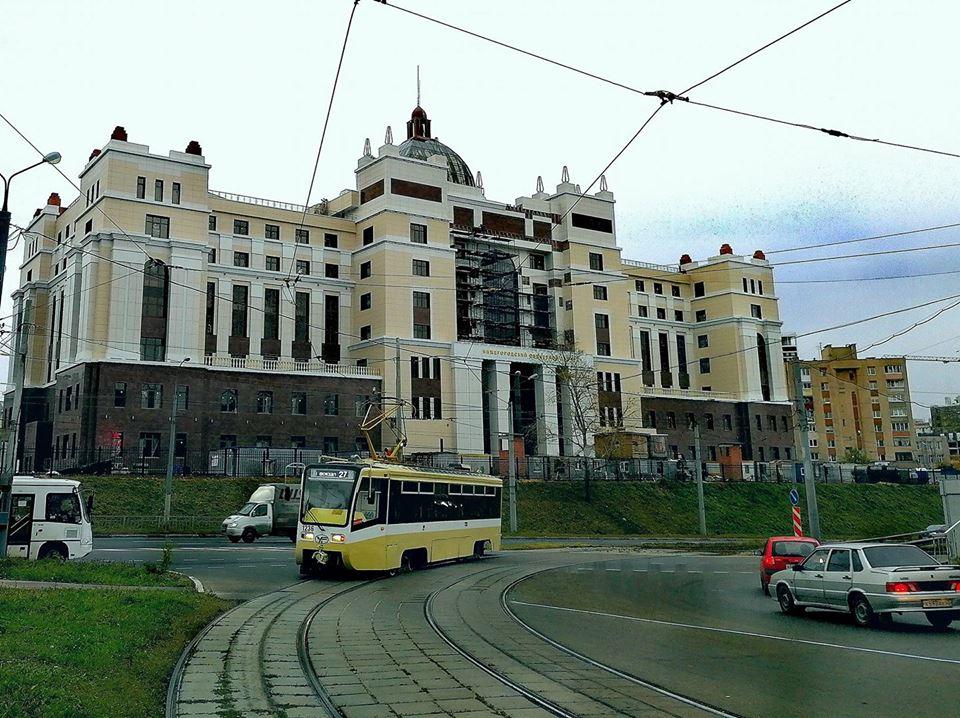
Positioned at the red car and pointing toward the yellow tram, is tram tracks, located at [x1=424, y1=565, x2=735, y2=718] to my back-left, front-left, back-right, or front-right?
front-left

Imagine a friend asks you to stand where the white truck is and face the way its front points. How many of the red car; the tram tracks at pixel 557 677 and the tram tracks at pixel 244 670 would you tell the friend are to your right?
0

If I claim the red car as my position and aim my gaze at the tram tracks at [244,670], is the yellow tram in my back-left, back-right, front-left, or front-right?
front-right

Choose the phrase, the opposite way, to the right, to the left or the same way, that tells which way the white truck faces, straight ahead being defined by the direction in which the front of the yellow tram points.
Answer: the same way

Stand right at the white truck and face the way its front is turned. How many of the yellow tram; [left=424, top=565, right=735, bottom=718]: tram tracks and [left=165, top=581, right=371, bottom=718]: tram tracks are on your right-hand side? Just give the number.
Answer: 0

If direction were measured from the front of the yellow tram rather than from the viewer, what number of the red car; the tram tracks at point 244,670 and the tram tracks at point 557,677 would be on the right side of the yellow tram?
0

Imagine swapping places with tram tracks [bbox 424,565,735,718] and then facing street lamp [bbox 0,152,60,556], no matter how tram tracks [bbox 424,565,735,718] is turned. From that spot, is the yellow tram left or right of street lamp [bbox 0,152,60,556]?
right

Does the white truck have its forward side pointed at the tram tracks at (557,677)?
no

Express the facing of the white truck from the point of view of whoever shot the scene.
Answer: facing the viewer and to the left of the viewer

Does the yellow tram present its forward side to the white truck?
no

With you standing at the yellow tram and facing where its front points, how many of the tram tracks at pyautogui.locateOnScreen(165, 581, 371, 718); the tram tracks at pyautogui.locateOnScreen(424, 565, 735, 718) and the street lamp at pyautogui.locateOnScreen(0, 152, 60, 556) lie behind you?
0

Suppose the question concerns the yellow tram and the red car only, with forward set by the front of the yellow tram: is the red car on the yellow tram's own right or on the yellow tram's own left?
on the yellow tram's own left

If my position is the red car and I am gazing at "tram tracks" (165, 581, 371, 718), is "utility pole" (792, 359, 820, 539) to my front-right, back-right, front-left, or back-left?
back-right

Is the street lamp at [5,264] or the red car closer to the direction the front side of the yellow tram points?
the street lamp

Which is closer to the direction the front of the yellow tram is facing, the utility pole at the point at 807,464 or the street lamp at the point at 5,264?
the street lamp

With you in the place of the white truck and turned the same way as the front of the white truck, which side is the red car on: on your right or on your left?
on your left

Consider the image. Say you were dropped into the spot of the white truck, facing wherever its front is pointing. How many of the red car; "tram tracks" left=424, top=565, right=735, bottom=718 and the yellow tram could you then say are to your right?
0

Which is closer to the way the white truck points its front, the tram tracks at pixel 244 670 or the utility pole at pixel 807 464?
the tram tracks

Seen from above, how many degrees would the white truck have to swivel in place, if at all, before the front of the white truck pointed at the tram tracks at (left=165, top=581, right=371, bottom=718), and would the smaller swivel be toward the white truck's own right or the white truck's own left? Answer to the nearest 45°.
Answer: approximately 45° to the white truck's own left

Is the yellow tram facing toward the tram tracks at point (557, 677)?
no

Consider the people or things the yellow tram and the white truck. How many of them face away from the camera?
0
